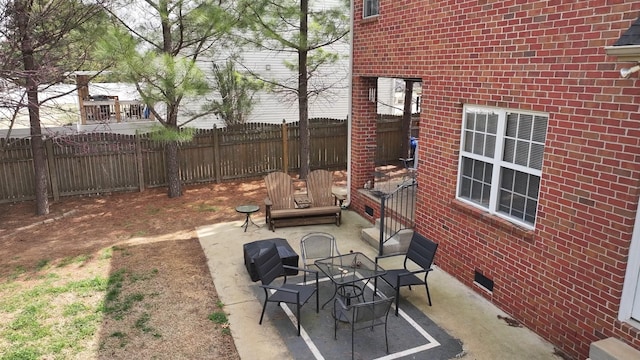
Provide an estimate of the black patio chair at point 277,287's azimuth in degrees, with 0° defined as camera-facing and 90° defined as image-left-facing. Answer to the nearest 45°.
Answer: approximately 315°

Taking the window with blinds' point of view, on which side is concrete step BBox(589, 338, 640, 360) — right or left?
on its left

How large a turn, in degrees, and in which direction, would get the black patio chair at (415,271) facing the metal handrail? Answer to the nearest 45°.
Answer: approximately 135° to its right

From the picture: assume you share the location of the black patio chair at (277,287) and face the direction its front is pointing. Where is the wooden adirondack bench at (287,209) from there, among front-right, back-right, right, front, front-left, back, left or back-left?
back-left

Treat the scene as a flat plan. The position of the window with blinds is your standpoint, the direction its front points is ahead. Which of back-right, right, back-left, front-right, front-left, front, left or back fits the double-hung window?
right

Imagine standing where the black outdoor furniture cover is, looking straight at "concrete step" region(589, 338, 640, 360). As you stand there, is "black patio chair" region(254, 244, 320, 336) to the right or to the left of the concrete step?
right

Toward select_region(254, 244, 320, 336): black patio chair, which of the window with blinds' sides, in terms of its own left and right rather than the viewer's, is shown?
front

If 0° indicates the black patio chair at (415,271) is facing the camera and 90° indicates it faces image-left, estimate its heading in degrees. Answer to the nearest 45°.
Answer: approximately 45°

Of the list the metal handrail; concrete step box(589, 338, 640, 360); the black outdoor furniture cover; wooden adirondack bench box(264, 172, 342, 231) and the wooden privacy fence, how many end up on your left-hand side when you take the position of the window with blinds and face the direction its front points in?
1

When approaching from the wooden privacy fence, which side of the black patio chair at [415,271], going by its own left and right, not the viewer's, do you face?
right

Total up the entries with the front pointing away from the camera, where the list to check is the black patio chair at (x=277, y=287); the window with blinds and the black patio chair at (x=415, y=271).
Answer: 0
